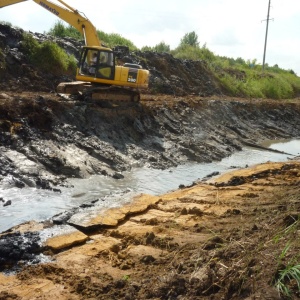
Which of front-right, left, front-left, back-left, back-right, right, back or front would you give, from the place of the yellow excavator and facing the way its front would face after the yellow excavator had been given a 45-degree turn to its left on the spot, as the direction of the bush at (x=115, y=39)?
back-right

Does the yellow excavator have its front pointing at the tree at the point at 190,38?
no

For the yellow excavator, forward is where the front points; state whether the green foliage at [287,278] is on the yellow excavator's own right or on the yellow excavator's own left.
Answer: on the yellow excavator's own left

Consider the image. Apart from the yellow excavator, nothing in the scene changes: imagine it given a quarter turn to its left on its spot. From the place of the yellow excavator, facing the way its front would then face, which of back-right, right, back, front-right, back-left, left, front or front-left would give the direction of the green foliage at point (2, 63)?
back-right

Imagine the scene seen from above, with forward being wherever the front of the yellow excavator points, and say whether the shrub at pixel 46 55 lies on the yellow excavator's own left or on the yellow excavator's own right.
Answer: on the yellow excavator's own right

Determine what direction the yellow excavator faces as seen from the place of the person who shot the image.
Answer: facing to the left of the viewer

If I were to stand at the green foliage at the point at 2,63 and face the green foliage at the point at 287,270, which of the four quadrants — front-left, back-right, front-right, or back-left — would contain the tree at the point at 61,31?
back-left

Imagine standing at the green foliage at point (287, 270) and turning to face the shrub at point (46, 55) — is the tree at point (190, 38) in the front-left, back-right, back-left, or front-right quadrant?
front-right

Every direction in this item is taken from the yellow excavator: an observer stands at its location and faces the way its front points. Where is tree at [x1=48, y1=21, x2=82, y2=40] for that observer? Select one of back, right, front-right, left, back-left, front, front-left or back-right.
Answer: right

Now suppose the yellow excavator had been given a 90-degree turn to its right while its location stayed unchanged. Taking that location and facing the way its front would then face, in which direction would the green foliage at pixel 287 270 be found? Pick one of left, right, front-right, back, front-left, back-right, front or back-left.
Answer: back
